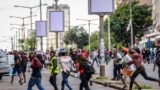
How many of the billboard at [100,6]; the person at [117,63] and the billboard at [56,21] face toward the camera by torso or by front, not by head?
2

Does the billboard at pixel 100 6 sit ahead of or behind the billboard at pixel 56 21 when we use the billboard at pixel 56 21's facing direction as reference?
ahead

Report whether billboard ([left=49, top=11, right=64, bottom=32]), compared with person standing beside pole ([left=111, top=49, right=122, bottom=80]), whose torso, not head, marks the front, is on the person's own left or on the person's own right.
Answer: on the person's own right

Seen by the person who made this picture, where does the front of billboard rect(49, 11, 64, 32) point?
facing the viewer

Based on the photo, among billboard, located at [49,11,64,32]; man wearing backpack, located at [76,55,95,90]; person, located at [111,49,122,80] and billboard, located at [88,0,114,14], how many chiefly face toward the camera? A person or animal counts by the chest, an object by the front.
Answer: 2

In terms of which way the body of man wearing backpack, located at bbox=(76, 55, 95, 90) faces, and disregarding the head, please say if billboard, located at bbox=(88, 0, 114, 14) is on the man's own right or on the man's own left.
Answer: on the man's own right

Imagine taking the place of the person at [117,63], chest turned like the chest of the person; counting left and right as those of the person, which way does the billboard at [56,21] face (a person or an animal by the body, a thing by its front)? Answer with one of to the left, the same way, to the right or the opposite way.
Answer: to the left

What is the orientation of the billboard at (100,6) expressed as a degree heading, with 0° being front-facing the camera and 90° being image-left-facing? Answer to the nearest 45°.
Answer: approximately 0°

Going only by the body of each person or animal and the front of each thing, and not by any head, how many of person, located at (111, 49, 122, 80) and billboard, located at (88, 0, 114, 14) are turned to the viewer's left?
1

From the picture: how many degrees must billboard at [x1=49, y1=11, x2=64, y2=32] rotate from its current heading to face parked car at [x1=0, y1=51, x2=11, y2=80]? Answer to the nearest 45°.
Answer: approximately 45° to its right

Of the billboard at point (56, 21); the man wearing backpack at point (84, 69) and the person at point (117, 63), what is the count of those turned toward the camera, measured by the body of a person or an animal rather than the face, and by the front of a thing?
1

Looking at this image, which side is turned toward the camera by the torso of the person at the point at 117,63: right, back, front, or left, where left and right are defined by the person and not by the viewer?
left
